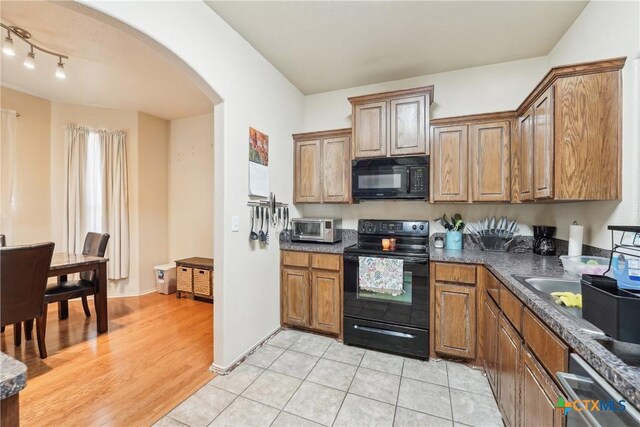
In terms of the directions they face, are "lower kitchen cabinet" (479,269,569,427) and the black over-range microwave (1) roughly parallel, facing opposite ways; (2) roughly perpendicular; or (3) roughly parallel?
roughly perpendicular

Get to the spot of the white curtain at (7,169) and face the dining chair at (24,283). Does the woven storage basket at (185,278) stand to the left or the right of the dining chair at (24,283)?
left

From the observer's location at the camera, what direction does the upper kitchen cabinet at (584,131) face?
facing to the left of the viewer

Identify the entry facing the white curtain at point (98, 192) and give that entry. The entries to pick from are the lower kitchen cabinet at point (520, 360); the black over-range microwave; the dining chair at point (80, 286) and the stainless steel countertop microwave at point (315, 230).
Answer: the lower kitchen cabinet

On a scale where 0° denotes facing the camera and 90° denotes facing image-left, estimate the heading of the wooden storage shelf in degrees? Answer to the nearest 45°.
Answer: approximately 45°

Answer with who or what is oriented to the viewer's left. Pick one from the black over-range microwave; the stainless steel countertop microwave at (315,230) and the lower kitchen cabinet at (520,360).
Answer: the lower kitchen cabinet

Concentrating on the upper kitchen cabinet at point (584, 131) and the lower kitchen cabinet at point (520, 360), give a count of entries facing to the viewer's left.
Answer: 2

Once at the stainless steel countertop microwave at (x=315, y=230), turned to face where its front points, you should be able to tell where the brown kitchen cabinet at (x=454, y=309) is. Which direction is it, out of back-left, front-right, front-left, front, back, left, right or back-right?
front-left

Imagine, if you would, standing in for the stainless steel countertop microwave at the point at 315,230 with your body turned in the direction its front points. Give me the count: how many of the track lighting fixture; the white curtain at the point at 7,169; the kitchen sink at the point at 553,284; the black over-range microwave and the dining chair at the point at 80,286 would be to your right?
3

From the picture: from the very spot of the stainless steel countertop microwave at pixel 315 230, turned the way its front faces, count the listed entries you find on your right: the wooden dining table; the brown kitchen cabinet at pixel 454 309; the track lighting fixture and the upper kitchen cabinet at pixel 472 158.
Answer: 2

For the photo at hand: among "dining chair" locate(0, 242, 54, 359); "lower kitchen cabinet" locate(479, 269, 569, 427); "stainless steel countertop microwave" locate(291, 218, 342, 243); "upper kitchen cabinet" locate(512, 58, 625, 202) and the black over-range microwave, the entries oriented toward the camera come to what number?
2
